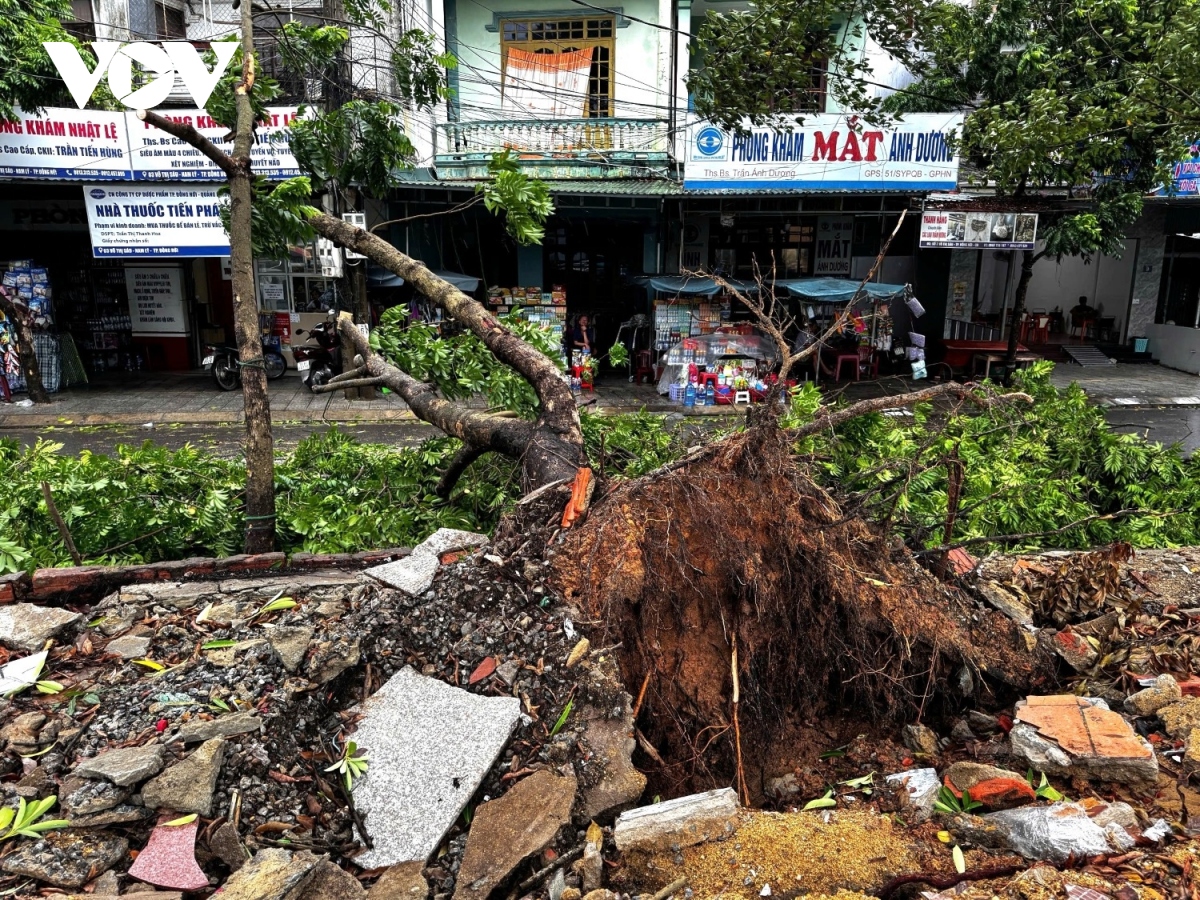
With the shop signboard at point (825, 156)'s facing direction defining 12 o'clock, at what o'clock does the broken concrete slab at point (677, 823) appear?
The broken concrete slab is roughly at 12 o'clock from the shop signboard.

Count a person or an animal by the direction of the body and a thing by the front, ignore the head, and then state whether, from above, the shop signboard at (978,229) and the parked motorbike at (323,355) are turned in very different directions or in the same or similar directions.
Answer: very different directions

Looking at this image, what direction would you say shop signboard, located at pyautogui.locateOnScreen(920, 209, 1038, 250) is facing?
toward the camera

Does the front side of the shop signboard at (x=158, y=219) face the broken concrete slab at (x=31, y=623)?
yes

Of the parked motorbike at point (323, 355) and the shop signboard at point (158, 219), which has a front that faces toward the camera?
the shop signboard

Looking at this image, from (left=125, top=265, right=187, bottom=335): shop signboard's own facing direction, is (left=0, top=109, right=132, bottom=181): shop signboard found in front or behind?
in front

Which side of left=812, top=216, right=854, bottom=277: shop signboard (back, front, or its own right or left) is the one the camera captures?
front

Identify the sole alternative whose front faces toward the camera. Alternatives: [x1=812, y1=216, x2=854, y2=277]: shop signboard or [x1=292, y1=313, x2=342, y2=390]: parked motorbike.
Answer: the shop signboard

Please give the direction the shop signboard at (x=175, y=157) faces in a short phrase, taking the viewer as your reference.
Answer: facing the viewer

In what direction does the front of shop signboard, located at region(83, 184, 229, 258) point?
toward the camera

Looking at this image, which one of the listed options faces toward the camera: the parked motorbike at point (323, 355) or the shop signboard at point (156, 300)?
the shop signboard

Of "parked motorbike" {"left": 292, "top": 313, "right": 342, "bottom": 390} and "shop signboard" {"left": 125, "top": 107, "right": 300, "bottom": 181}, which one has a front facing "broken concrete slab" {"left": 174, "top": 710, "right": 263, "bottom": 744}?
the shop signboard

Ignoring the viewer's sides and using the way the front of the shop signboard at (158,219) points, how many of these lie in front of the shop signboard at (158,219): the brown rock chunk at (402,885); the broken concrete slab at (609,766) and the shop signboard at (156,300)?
2

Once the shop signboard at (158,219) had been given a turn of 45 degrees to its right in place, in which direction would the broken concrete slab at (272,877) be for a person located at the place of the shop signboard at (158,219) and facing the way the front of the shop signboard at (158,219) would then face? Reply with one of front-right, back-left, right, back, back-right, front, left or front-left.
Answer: front-left

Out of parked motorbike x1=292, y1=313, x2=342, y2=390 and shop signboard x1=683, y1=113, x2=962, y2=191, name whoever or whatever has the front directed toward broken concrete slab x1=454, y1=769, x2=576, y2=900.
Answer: the shop signboard

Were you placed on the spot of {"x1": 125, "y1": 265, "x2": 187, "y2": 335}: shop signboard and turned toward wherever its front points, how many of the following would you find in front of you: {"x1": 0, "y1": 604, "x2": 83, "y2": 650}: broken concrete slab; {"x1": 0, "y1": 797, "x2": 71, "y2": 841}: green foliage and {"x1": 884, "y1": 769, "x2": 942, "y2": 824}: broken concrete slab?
3

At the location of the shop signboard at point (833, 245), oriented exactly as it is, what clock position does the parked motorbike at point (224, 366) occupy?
The parked motorbike is roughly at 2 o'clock from the shop signboard.

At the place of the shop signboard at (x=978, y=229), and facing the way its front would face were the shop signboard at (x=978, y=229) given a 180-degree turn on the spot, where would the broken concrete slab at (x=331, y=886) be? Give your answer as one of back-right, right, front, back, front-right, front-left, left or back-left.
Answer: back
